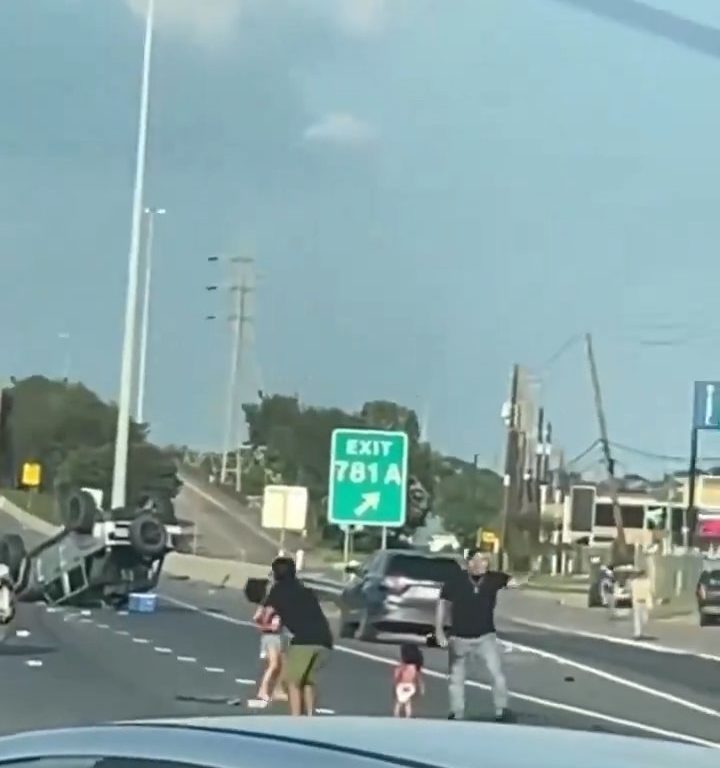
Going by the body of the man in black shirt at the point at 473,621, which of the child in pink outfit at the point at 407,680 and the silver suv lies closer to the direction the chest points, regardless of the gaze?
the child in pink outfit

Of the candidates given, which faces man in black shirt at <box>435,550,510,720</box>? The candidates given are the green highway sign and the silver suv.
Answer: the green highway sign

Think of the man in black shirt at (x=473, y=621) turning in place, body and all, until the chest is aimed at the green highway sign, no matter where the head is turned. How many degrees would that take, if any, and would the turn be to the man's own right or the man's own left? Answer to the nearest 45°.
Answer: approximately 180°

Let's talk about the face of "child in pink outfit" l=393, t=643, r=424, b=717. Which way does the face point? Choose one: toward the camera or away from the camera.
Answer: away from the camera

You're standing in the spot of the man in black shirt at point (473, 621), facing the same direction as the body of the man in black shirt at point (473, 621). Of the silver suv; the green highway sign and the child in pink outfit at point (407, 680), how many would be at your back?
2

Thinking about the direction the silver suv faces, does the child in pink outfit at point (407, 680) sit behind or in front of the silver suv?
behind

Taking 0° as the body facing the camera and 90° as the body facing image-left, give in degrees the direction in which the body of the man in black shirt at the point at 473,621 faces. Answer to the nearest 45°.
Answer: approximately 0°

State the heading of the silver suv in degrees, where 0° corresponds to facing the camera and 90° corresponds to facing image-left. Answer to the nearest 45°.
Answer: approximately 135°

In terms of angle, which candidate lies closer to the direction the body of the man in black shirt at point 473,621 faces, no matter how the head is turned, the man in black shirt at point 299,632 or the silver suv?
the man in black shirt

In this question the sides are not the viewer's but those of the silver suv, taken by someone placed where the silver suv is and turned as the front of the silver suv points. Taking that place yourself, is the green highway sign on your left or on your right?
on your left

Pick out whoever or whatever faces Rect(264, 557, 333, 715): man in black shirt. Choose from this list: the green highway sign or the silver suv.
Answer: the green highway sign

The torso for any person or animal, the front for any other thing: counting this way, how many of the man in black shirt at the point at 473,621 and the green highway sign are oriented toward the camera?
2

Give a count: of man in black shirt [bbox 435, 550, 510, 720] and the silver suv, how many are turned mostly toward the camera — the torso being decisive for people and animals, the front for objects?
1

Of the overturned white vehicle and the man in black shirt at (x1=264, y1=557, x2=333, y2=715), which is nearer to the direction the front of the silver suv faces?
the overturned white vehicle
